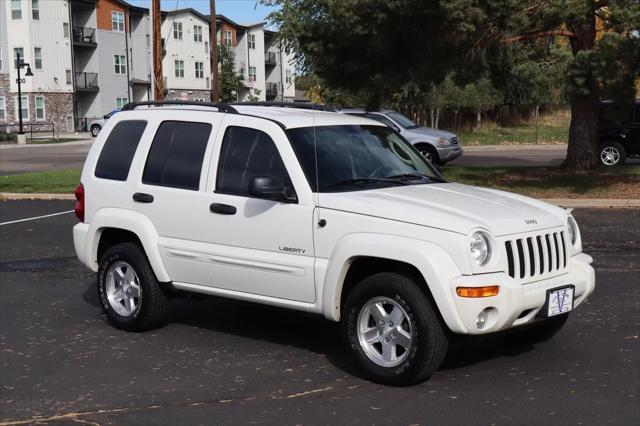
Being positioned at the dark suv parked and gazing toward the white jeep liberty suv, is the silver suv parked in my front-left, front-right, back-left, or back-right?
front-right

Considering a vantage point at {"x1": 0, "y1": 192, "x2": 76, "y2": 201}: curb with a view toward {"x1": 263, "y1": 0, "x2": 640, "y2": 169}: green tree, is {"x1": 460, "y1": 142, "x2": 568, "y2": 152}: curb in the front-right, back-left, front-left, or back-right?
front-left

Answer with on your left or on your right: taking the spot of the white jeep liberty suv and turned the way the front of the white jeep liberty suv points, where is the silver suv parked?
on your left

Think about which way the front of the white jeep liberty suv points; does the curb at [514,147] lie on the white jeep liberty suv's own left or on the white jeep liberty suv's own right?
on the white jeep liberty suv's own left

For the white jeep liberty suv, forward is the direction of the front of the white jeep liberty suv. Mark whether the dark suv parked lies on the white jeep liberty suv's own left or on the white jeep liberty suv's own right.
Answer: on the white jeep liberty suv's own left
